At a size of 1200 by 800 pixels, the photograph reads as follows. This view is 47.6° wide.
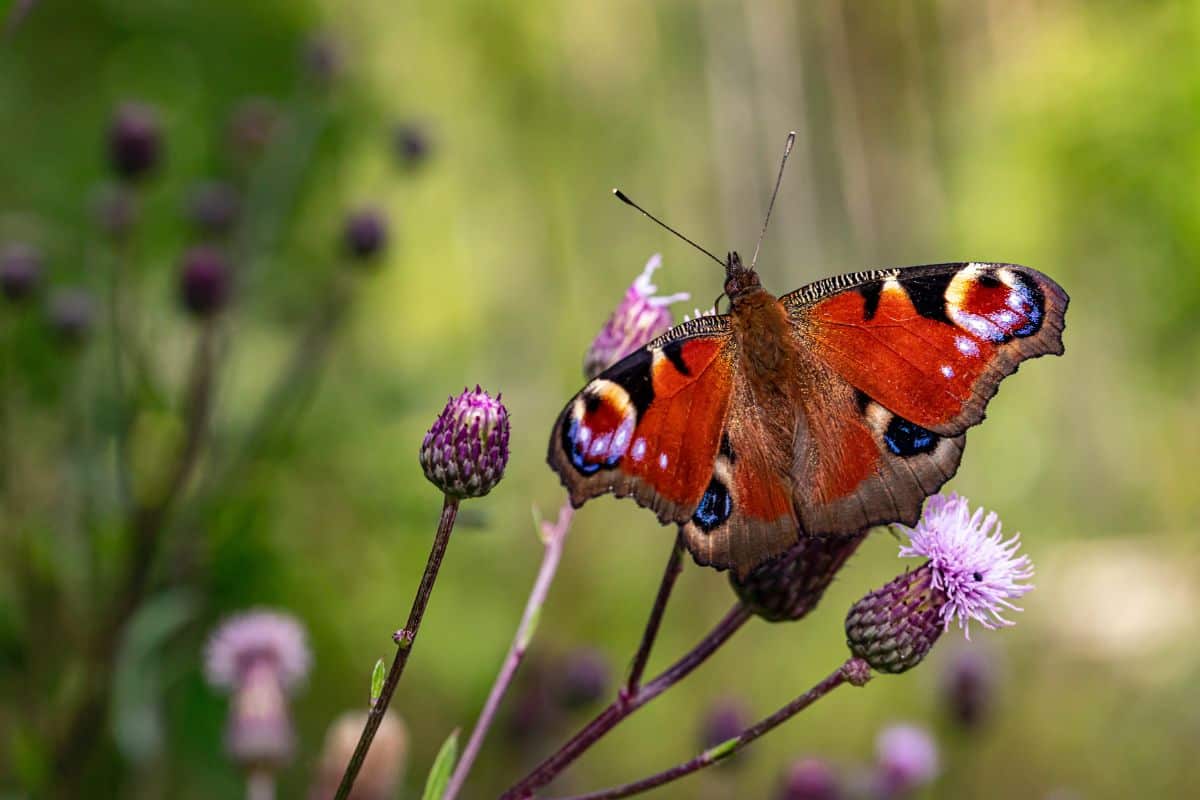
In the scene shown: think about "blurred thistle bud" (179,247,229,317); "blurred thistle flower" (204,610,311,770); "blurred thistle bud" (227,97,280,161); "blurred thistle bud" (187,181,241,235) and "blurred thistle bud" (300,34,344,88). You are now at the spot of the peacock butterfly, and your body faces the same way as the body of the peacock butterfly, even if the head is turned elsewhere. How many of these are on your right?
0

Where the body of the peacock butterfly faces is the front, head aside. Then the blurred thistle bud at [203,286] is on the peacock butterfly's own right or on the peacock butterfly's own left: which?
on the peacock butterfly's own left

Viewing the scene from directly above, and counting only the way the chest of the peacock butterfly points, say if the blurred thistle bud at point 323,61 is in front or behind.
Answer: in front

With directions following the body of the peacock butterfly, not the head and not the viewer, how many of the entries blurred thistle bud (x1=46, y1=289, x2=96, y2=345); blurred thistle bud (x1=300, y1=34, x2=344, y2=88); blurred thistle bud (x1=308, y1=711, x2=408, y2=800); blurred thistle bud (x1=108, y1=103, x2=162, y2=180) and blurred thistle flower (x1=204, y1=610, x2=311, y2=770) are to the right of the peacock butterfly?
0

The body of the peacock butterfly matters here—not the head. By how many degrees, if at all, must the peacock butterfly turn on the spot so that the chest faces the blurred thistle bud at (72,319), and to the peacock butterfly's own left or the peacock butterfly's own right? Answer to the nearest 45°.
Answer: approximately 45° to the peacock butterfly's own left

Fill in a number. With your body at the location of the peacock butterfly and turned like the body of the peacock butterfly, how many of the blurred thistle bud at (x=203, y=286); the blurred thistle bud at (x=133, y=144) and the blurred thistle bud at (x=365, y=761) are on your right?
0

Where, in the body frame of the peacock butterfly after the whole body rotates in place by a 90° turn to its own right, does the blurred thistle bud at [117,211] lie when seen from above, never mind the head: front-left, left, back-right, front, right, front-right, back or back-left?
back-left

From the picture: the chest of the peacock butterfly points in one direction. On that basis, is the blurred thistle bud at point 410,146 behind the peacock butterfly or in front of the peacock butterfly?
in front

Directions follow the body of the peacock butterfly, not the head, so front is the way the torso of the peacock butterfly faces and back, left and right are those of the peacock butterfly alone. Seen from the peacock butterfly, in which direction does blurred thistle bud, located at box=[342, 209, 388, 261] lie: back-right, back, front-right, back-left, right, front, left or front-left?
front-left

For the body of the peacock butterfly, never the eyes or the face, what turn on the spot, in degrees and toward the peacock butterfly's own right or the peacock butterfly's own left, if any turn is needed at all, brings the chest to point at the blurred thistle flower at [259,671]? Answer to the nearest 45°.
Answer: approximately 90° to the peacock butterfly's own left

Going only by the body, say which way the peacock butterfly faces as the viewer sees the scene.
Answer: away from the camera

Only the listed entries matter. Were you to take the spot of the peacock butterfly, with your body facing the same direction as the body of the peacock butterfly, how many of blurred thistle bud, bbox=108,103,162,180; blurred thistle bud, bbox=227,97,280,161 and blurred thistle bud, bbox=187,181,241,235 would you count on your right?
0

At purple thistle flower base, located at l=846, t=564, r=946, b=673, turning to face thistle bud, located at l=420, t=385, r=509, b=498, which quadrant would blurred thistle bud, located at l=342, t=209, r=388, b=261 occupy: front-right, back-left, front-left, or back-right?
front-right
